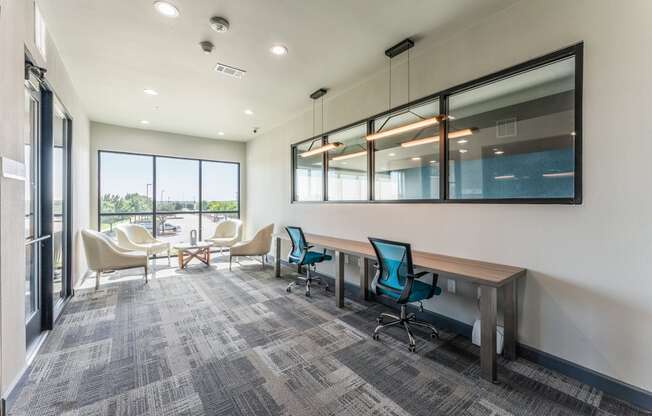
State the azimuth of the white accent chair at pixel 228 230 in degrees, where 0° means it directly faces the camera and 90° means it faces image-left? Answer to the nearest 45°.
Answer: approximately 45°

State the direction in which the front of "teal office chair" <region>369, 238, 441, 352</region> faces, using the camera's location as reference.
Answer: facing away from the viewer and to the right of the viewer

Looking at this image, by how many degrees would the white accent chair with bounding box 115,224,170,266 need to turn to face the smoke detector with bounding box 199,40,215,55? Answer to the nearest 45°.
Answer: approximately 45° to its right

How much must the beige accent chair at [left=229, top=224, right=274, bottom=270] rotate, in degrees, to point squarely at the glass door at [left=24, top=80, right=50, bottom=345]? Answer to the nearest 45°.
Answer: approximately 45° to its left

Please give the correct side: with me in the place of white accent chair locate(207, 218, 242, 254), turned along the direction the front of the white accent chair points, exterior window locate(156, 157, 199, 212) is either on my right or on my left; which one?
on my right

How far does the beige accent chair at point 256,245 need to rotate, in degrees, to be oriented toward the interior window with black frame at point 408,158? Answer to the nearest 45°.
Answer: approximately 135° to its left

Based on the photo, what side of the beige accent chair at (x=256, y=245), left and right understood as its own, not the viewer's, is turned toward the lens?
left

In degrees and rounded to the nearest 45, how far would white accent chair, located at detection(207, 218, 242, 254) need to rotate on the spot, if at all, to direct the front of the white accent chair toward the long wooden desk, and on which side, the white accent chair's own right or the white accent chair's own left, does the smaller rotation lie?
approximately 45° to the white accent chair's own left

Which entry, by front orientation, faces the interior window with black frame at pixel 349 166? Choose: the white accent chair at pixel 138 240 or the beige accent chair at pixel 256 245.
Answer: the white accent chair at pixel 138 240

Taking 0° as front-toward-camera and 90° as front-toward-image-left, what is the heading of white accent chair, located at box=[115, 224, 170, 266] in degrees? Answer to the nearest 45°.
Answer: approximately 315°

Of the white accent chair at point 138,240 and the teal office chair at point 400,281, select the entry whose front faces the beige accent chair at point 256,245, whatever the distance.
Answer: the white accent chair at point 138,240
